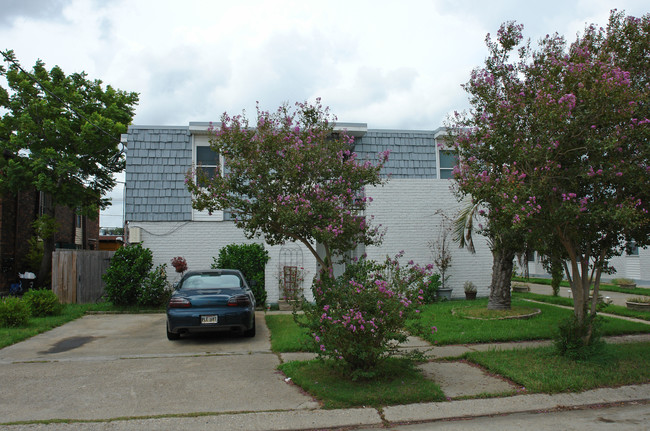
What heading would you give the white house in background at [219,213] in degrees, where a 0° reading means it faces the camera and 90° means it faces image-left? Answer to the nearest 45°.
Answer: approximately 0°

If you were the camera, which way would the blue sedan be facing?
facing away from the viewer

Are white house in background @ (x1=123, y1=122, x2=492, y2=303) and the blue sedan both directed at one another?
yes

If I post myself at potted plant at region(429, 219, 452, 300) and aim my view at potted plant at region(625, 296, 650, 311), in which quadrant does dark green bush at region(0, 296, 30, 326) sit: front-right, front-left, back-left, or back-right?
back-right

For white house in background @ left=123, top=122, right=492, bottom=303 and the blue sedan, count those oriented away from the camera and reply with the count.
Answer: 1

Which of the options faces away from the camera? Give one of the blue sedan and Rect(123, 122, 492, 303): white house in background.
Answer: the blue sedan

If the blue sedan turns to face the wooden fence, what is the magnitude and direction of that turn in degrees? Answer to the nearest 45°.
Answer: approximately 45° to its left

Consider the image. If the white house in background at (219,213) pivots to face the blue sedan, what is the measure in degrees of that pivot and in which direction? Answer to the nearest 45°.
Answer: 0° — it already faces it

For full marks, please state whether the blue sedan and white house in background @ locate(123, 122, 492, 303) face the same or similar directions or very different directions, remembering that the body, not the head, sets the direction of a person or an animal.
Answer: very different directions

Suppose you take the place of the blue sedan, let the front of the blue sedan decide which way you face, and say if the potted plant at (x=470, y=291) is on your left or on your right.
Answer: on your right

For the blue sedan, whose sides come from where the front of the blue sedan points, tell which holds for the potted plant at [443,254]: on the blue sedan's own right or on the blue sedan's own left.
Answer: on the blue sedan's own right

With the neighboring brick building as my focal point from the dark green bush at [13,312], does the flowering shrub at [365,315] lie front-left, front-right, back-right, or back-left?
back-right

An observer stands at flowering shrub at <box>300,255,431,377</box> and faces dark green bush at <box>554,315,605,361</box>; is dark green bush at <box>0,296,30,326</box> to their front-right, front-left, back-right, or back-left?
back-left
